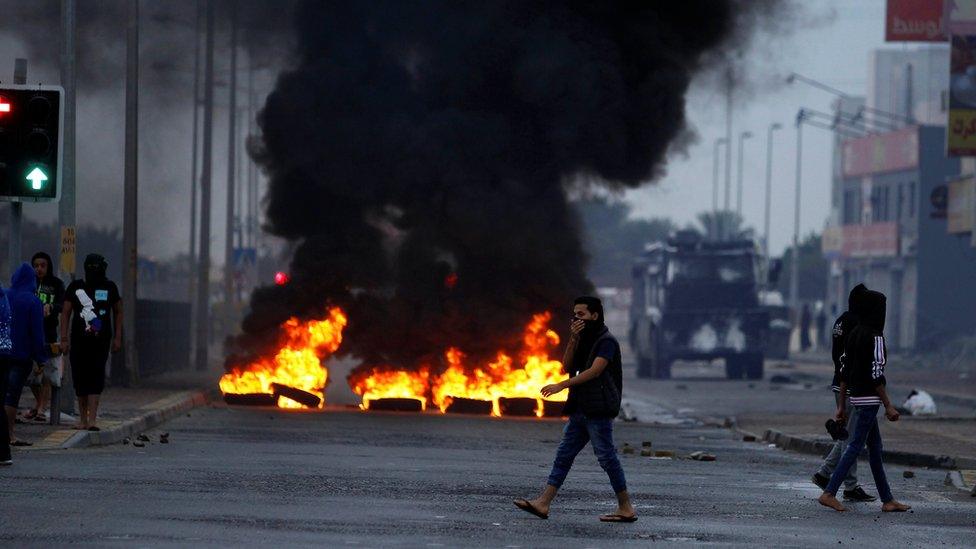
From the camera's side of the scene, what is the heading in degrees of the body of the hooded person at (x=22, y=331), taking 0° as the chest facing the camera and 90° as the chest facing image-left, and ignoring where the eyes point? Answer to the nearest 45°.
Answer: approximately 270°

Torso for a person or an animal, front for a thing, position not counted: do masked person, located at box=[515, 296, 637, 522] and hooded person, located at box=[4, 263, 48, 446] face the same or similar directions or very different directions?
very different directions

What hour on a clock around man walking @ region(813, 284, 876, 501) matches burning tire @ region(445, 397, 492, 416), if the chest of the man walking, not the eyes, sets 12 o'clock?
The burning tire is roughly at 8 o'clock from the man walking.

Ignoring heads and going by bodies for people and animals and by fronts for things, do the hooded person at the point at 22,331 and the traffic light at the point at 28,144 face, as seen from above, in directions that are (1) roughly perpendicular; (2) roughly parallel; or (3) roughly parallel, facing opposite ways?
roughly perpendicular

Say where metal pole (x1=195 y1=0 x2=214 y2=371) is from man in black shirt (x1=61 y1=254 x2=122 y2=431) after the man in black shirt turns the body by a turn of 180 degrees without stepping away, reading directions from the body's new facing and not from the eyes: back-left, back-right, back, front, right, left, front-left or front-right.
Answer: front

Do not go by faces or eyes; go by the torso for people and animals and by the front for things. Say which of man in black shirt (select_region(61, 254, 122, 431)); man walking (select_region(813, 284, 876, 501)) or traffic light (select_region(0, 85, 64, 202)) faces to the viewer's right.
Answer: the man walking

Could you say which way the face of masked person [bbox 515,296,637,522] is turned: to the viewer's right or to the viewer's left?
to the viewer's left

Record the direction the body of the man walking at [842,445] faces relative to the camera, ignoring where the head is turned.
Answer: to the viewer's right

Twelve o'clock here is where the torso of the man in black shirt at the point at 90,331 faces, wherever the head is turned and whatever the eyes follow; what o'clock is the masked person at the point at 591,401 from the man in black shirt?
The masked person is roughly at 11 o'clock from the man in black shirt.

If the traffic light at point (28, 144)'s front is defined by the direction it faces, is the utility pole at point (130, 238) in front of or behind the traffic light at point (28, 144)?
behind

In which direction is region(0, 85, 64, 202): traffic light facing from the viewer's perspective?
toward the camera

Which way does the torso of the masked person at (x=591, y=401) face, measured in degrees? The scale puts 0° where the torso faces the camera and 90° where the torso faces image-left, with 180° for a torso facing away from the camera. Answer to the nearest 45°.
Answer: approximately 90°

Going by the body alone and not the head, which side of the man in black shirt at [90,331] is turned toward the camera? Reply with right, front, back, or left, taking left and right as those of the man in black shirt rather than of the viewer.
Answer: front

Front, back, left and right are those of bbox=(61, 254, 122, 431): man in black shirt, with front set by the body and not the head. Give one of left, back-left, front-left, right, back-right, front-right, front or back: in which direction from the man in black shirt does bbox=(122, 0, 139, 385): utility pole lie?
back
